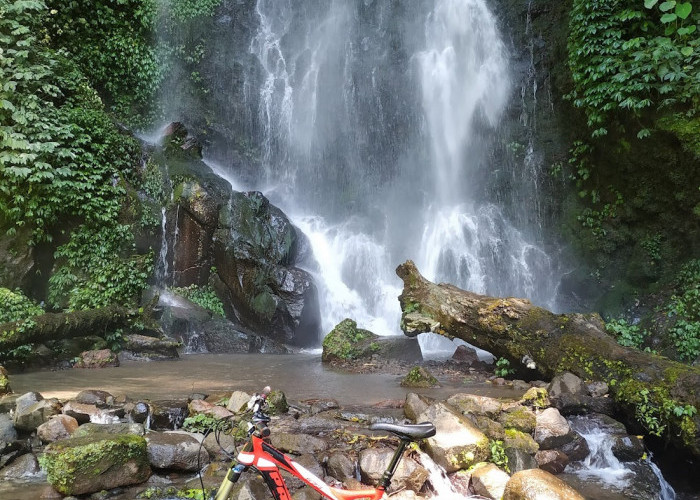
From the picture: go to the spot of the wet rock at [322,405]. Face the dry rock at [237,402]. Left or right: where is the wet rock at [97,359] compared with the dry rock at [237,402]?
right

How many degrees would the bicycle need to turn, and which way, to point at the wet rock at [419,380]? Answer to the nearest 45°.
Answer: approximately 90° to its right

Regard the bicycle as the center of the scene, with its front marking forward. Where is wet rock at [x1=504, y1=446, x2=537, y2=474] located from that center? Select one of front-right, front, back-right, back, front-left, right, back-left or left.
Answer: back-right

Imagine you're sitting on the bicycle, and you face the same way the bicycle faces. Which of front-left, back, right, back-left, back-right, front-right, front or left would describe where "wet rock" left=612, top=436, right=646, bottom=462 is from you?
back-right

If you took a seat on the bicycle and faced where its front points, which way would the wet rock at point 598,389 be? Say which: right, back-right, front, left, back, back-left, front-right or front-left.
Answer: back-right

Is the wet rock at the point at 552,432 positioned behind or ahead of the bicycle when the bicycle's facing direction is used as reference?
behind

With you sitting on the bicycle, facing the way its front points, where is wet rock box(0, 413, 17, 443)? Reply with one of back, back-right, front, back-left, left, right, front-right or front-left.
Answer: front-right

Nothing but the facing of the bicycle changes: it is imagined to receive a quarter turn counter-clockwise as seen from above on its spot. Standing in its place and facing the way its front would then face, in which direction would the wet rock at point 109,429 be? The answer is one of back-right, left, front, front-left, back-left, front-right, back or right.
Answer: back-right

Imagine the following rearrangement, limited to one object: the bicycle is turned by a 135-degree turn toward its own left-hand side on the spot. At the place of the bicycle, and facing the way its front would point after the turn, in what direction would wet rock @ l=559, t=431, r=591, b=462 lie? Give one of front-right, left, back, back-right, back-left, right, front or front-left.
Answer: left

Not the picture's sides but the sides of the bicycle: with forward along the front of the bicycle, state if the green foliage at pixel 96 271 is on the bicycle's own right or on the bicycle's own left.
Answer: on the bicycle's own right

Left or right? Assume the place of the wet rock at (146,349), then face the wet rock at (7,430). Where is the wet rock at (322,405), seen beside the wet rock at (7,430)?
left

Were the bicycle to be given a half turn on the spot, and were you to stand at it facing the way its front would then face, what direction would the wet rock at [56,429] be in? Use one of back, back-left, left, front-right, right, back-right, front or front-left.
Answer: back-left

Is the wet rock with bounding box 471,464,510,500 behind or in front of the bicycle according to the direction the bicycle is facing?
behind

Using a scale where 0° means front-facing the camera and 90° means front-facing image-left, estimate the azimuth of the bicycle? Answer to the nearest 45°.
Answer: approximately 90°

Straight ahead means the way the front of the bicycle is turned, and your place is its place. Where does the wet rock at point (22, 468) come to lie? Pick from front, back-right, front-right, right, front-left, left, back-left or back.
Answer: front-right
